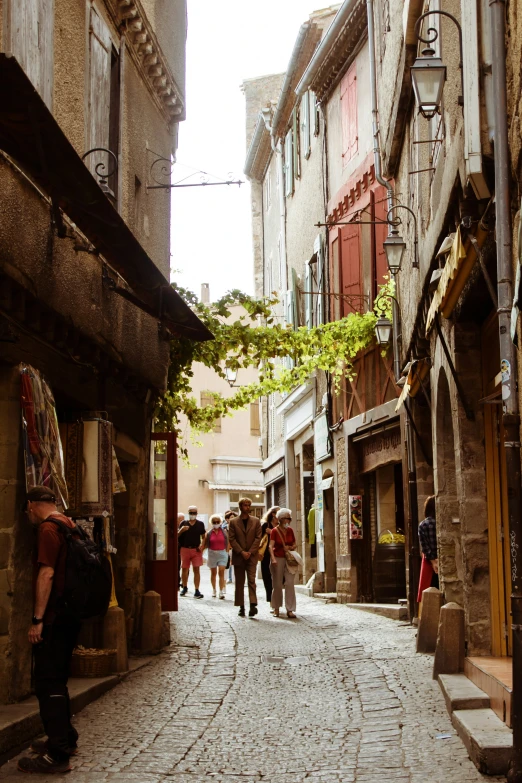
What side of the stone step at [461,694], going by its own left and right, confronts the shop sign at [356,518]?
right

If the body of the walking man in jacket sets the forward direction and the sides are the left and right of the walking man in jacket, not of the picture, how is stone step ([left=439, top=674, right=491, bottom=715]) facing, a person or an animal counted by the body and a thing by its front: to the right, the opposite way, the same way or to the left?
to the right

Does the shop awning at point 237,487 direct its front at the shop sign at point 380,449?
yes

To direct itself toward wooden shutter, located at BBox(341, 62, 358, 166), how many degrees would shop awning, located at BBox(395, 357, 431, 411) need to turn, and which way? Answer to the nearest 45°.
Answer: approximately 90° to its right

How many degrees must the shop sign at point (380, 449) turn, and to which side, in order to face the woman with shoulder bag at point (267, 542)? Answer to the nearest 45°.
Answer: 0° — it already faces them

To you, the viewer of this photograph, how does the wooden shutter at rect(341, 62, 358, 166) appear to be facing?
facing the viewer and to the left of the viewer

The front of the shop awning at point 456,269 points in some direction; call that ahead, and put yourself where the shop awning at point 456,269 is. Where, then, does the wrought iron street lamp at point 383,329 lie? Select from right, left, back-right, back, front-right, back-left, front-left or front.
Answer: right

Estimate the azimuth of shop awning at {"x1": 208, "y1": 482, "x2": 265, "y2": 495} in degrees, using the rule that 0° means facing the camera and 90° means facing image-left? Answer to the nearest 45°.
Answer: approximately 0°

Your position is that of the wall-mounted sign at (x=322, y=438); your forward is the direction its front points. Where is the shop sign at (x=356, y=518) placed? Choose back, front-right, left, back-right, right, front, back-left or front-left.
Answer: front-left

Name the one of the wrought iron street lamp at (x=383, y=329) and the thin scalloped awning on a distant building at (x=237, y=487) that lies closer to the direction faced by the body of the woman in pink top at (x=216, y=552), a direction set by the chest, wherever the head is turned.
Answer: the wrought iron street lamp

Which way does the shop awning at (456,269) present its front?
to the viewer's left

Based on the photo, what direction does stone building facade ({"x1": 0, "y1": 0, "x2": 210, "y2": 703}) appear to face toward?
to the viewer's right

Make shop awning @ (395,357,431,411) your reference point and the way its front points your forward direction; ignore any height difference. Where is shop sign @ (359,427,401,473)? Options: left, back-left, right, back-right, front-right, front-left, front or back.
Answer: right
